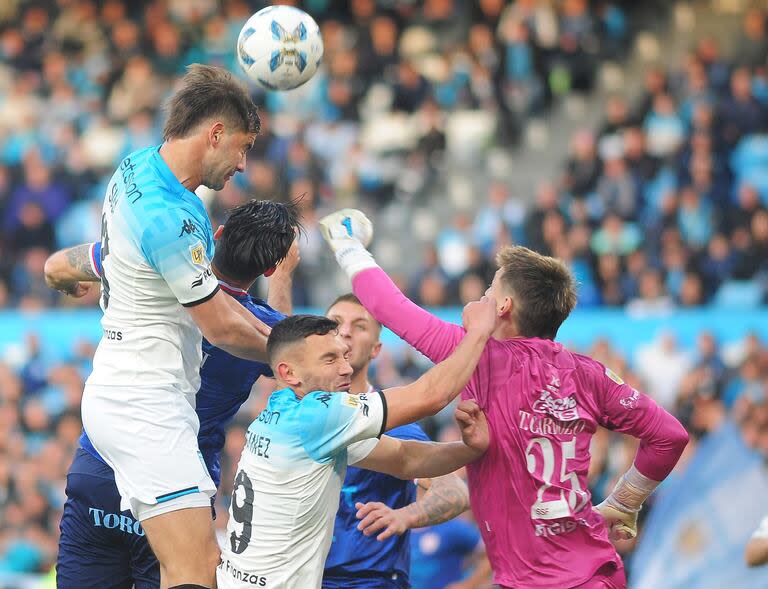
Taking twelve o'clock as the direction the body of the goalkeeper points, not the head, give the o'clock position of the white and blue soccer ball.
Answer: The white and blue soccer ball is roughly at 10 o'clock from the goalkeeper.

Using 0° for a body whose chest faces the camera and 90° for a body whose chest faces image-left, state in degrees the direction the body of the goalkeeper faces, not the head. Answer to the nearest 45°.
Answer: approximately 135°

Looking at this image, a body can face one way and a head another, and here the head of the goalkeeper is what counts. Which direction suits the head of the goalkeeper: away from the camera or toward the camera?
away from the camera
